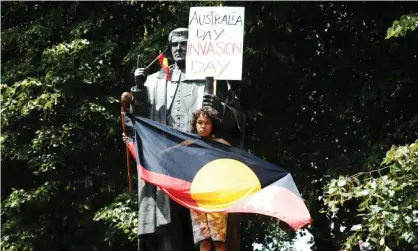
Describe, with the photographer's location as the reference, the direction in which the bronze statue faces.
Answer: facing the viewer

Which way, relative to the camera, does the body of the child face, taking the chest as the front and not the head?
toward the camera

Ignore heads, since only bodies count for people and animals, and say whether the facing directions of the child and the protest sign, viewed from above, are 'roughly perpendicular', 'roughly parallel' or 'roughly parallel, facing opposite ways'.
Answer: roughly parallel
